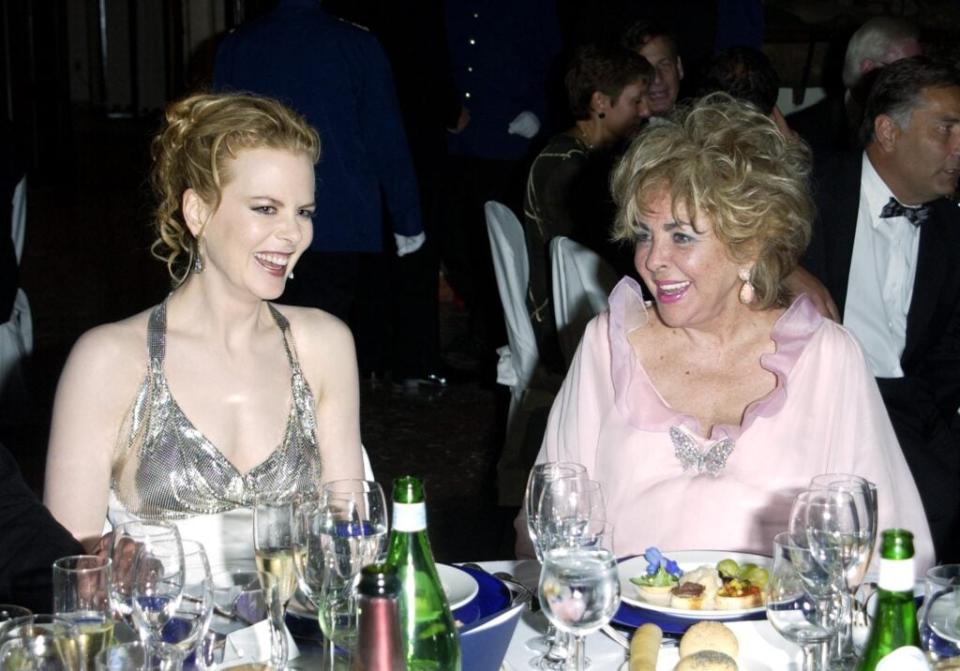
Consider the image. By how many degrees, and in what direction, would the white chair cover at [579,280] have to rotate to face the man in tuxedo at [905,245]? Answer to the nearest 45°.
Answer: approximately 45° to its right

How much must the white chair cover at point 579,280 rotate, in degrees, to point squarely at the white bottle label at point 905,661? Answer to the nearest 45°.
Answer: approximately 135° to its right

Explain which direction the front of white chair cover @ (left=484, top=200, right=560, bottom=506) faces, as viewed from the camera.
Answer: facing to the right of the viewer
